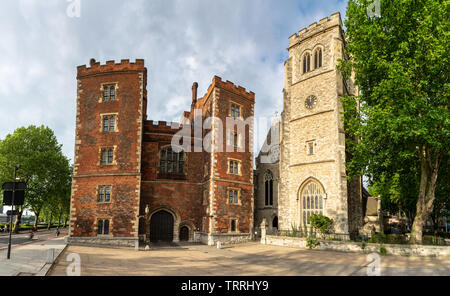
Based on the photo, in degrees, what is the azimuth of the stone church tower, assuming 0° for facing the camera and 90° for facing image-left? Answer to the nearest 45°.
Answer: approximately 0°

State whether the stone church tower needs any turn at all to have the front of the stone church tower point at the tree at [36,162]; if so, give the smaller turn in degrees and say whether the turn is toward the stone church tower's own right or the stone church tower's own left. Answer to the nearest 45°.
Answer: approximately 90° to the stone church tower's own right

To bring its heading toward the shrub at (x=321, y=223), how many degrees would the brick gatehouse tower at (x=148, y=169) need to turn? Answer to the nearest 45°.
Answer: approximately 45° to its left

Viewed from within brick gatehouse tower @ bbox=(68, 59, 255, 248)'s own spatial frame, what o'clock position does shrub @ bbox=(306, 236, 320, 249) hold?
The shrub is roughly at 10 o'clock from the brick gatehouse tower.

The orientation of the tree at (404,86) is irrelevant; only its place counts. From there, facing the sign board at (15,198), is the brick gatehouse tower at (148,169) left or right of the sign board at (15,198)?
right

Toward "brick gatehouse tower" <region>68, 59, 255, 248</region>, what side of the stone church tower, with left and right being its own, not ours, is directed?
right

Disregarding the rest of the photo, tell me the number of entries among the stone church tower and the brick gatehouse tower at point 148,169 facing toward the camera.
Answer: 2

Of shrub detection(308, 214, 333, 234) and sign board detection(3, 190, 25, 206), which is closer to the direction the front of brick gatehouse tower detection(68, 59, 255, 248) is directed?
the sign board

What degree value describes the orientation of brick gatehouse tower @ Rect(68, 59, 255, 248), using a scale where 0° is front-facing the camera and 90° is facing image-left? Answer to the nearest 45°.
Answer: approximately 0°
